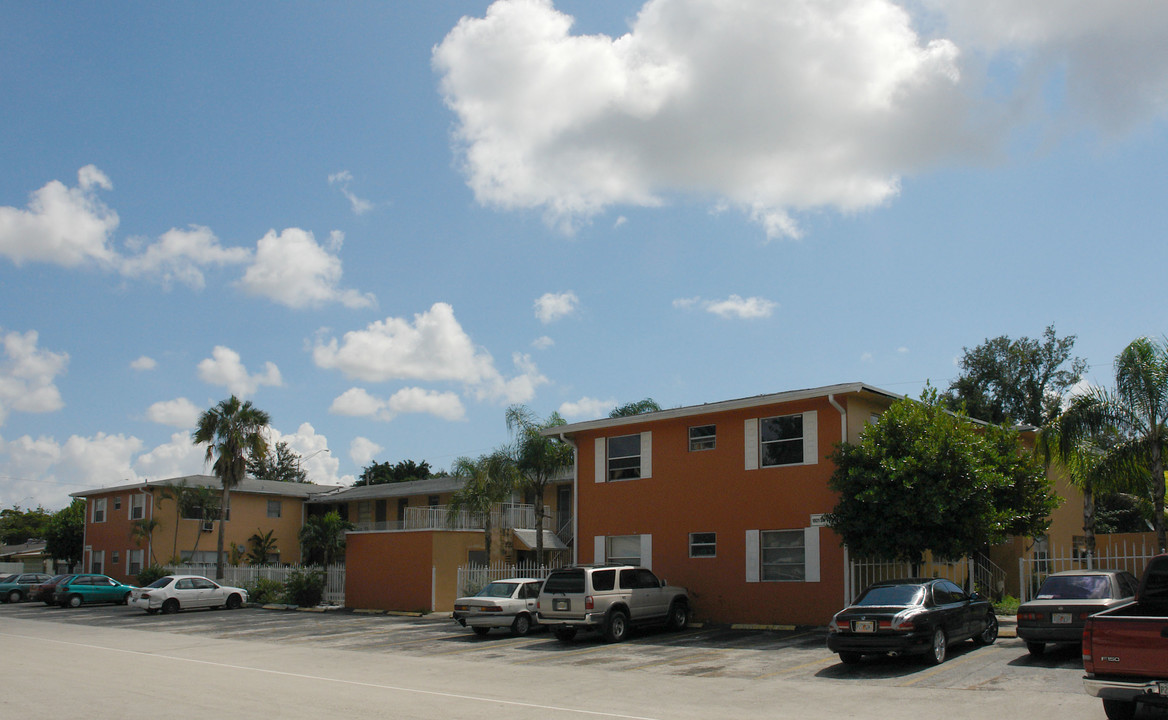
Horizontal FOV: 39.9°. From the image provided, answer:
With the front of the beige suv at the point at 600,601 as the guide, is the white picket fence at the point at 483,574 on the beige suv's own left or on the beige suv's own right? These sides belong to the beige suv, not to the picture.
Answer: on the beige suv's own left

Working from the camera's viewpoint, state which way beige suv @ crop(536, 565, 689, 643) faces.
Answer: facing away from the viewer and to the right of the viewer

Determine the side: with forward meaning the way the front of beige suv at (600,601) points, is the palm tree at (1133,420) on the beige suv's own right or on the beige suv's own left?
on the beige suv's own right

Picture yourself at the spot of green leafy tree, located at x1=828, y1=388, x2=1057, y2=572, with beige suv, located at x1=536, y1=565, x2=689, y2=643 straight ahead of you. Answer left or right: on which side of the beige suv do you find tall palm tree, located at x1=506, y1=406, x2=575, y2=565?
right

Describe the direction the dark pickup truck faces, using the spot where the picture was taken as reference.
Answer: facing away from the viewer
